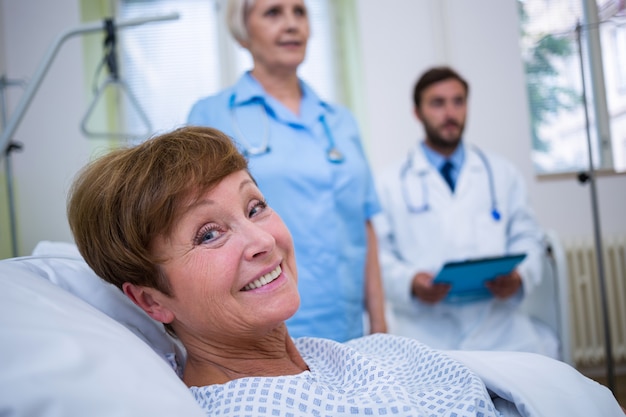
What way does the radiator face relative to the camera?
toward the camera

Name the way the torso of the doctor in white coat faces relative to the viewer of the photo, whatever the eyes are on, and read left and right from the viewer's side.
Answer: facing the viewer

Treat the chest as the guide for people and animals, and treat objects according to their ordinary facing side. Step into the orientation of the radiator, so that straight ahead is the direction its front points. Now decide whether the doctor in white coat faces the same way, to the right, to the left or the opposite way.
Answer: the same way

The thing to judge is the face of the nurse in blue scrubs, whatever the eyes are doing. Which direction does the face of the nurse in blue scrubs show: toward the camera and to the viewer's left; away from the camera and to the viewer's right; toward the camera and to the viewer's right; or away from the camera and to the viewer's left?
toward the camera and to the viewer's right

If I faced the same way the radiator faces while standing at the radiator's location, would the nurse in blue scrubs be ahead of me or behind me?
ahead

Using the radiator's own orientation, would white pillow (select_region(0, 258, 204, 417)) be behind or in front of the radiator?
in front

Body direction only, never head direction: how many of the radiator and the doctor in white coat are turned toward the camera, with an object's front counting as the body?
2

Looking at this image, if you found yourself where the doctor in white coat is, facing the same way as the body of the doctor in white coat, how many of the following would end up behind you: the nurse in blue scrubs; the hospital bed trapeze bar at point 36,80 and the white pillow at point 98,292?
0

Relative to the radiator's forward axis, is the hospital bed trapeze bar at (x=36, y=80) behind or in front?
in front

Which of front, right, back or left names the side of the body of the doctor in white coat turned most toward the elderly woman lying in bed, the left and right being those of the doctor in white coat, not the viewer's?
front
